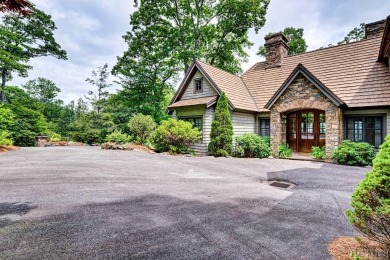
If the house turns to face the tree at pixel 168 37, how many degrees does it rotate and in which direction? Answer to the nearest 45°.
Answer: approximately 90° to its right

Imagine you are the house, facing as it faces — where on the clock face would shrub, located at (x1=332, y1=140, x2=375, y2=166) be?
The shrub is roughly at 11 o'clock from the house.

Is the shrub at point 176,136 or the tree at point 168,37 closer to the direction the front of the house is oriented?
the shrub

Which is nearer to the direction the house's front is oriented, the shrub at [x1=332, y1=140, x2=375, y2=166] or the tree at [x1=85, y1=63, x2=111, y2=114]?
the shrub

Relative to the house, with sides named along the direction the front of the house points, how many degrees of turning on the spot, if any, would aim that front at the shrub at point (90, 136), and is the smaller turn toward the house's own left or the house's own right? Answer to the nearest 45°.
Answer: approximately 90° to the house's own right

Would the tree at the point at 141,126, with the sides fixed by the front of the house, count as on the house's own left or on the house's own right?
on the house's own right

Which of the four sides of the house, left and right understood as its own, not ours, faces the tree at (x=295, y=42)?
back

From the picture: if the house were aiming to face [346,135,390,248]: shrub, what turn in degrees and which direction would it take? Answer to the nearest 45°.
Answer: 0° — it already faces it

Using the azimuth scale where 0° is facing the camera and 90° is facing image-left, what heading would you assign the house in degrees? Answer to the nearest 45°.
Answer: approximately 0°

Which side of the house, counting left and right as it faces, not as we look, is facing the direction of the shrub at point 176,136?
right

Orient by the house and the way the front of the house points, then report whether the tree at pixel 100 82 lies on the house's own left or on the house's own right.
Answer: on the house's own right
